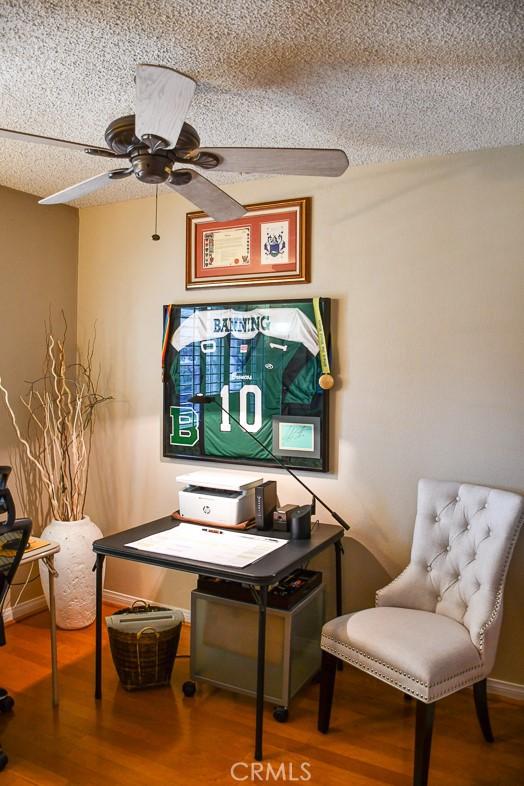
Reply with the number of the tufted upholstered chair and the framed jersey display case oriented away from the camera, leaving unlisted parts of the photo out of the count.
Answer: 0

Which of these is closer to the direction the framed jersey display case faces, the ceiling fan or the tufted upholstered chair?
the ceiling fan

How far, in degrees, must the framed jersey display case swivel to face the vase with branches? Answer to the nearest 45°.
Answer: approximately 45° to its right

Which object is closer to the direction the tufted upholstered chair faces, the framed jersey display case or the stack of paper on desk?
the stack of paper on desk

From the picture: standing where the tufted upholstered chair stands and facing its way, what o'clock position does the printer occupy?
The printer is roughly at 2 o'clock from the tufted upholstered chair.

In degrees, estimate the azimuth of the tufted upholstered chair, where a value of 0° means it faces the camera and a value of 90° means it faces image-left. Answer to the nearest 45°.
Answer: approximately 45°

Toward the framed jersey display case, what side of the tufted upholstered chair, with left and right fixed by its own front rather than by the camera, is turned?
right

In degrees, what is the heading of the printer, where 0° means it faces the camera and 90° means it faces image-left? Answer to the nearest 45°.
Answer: approximately 45°

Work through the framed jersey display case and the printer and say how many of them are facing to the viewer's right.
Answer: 0

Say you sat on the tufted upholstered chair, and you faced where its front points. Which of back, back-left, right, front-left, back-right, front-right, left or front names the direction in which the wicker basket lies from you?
front-right
